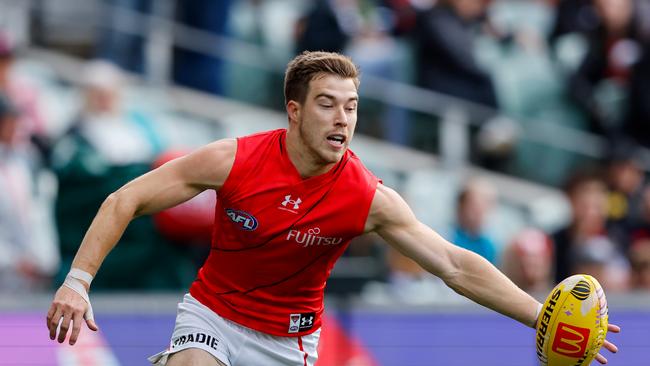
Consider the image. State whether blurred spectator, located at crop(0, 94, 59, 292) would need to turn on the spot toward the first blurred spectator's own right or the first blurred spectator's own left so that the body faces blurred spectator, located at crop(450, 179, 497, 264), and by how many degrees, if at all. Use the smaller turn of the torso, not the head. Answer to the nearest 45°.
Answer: approximately 90° to the first blurred spectator's own left

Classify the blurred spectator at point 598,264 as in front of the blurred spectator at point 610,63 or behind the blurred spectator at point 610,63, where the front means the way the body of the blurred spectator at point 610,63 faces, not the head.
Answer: in front

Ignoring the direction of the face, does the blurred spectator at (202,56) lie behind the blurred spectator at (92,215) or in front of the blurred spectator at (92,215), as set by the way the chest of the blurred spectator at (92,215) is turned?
behind

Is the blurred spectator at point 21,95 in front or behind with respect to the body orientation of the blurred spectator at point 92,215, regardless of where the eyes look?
behind

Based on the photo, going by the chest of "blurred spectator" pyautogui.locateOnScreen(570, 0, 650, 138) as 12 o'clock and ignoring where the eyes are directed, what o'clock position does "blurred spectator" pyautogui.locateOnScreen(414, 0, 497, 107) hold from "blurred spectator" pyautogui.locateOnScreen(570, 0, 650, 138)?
"blurred spectator" pyautogui.locateOnScreen(414, 0, 497, 107) is roughly at 2 o'clock from "blurred spectator" pyautogui.locateOnScreen(570, 0, 650, 138).
